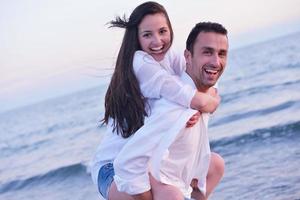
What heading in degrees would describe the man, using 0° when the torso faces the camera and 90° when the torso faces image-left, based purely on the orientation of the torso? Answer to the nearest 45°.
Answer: approximately 315°
